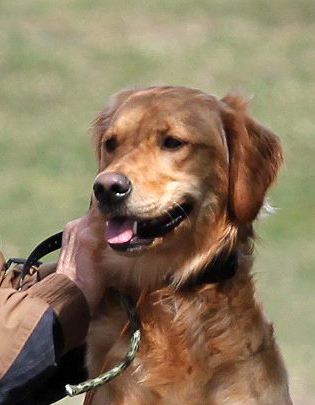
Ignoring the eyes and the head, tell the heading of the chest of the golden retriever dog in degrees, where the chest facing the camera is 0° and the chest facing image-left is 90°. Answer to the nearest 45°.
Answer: approximately 45°
